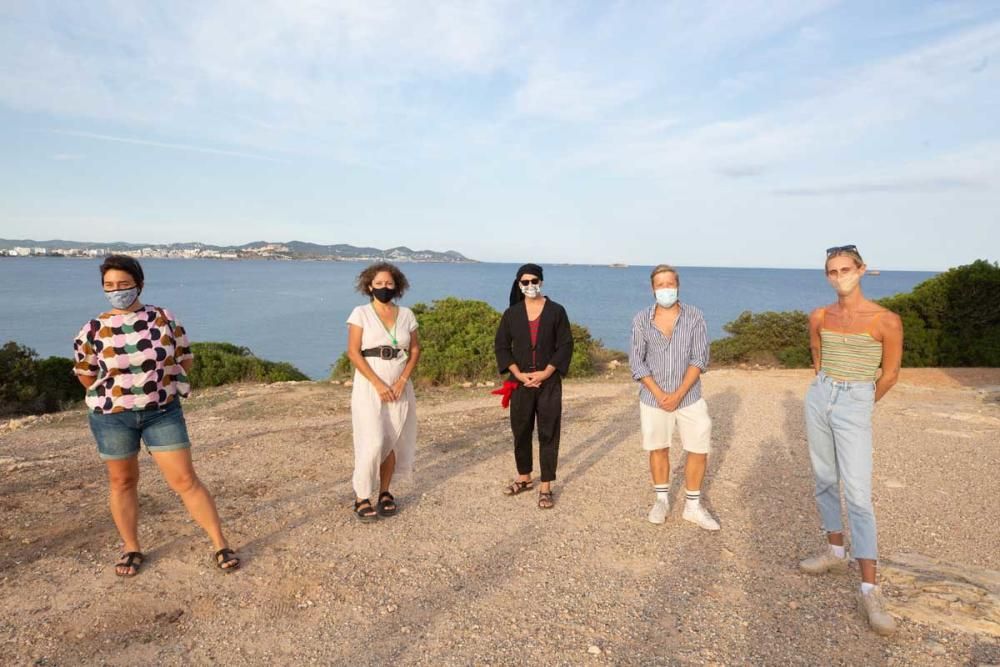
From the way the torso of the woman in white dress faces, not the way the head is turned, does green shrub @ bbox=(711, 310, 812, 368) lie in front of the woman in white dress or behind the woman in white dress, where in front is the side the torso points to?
behind

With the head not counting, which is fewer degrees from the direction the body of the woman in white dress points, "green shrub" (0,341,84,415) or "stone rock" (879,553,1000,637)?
the stone rock

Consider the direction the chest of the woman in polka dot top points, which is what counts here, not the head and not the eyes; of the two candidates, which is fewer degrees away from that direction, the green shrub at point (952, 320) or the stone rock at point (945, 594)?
the stone rock

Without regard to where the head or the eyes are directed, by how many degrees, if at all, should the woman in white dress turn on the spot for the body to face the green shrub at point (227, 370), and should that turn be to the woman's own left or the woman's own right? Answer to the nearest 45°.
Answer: approximately 180°

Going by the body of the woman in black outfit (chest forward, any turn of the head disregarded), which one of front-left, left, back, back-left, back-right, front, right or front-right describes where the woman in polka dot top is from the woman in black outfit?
front-right

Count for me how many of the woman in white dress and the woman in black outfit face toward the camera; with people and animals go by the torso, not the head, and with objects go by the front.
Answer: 2

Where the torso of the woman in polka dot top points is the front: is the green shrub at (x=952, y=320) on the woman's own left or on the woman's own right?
on the woman's own left

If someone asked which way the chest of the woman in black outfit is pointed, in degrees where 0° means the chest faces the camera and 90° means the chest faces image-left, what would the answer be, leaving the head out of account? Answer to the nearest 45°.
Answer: approximately 0°

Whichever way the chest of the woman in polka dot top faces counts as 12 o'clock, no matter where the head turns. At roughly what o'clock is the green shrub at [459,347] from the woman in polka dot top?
The green shrub is roughly at 7 o'clock from the woman in polka dot top.
